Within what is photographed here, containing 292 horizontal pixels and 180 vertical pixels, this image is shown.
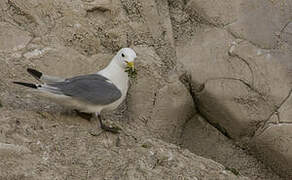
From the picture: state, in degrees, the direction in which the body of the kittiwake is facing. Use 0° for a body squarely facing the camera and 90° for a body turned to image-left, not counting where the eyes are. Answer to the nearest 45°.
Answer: approximately 270°

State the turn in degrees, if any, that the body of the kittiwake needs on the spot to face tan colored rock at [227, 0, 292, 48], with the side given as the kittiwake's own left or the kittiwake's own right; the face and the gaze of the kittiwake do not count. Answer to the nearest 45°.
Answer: approximately 45° to the kittiwake's own left

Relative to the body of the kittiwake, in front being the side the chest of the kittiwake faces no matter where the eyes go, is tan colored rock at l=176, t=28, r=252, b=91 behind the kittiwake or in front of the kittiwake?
in front

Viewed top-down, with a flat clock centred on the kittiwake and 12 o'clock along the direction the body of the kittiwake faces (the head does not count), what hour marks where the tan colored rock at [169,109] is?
The tan colored rock is roughly at 11 o'clock from the kittiwake.

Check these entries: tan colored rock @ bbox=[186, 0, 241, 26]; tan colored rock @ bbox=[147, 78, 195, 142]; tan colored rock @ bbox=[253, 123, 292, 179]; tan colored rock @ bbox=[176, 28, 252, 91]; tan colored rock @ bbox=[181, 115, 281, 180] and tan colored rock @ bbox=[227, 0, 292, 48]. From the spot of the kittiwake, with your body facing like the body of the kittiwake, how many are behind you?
0

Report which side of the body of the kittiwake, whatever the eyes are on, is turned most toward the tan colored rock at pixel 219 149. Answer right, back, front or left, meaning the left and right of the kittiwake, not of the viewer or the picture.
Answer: front

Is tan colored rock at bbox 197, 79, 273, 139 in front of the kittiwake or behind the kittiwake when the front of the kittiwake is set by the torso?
in front

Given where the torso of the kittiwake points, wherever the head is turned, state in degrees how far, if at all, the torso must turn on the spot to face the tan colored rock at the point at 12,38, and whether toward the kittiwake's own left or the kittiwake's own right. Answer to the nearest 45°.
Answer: approximately 135° to the kittiwake's own left

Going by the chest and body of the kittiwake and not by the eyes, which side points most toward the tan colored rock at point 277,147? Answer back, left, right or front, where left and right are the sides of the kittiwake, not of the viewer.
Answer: front

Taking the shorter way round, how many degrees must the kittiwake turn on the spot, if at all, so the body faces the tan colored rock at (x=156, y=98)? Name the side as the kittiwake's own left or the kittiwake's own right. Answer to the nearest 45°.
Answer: approximately 45° to the kittiwake's own left
